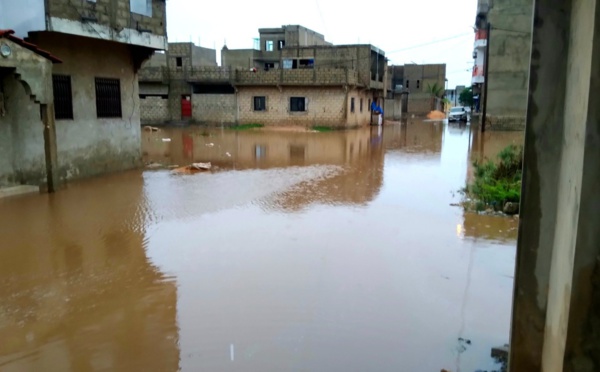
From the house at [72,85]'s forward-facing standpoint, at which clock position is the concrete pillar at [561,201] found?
The concrete pillar is roughly at 1 o'clock from the house.

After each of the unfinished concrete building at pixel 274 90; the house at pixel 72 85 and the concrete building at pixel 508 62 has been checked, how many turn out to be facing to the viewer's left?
1

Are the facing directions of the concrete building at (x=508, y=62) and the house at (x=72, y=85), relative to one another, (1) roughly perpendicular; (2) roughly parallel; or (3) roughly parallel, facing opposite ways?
roughly parallel, facing opposite ways

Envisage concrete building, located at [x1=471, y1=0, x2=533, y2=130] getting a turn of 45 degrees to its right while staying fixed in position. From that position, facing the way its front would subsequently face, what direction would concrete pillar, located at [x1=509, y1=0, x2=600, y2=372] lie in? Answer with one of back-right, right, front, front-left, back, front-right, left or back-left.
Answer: back-left

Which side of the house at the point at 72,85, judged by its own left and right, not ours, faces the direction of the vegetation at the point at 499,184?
front

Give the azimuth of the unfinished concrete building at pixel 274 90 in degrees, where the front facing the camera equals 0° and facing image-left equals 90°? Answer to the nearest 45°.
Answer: approximately 0°

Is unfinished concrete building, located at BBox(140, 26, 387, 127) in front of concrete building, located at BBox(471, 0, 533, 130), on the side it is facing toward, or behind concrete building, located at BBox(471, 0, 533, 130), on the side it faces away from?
in front

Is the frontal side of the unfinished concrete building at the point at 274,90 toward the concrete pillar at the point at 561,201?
yes

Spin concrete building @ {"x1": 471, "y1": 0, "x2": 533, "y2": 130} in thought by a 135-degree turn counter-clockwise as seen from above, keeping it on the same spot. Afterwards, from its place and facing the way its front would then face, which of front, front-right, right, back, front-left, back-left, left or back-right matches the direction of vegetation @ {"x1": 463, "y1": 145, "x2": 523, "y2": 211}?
front-right

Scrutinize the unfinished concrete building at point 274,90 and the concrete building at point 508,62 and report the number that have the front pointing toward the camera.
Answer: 1

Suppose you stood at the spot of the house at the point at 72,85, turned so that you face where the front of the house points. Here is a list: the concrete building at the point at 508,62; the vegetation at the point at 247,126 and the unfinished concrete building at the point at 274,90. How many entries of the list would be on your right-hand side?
0

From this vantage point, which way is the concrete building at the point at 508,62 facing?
to the viewer's left

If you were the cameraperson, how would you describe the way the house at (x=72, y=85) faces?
facing the viewer and to the right of the viewer

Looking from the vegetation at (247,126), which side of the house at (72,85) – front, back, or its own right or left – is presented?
left

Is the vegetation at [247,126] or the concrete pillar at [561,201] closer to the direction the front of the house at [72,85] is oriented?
the concrete pillar

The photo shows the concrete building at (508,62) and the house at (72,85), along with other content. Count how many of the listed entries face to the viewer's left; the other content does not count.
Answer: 1

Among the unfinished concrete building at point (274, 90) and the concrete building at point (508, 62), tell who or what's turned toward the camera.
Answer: the unfinished concrete building

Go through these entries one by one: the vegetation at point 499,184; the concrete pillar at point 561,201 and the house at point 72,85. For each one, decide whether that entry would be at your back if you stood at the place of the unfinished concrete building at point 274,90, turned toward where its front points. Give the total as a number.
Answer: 0
